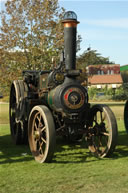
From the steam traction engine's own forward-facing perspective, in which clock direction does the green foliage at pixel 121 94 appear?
The green foliage is roughly at 8 o'clock from the steam traction engine.

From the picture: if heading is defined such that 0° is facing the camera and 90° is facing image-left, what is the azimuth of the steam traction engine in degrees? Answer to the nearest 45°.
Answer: approximately 315°

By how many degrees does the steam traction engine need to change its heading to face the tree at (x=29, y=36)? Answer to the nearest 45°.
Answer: approximately 135° to its left
